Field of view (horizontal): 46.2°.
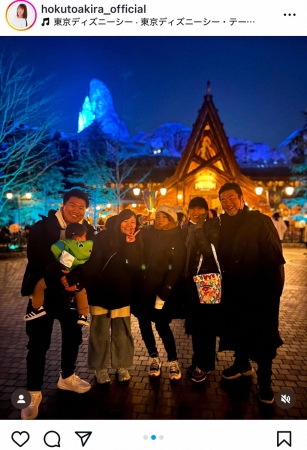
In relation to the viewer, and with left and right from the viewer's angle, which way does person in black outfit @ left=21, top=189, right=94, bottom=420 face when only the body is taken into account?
facing the viewer and to the right of the viewer

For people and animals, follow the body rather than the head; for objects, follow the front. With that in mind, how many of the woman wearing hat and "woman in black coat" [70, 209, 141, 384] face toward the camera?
2

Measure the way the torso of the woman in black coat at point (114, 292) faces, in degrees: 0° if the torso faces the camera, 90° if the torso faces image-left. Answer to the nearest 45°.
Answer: approximately 0°

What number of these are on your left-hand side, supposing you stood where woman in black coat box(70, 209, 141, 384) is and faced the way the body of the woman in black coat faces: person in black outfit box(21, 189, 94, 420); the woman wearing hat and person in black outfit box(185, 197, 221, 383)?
2

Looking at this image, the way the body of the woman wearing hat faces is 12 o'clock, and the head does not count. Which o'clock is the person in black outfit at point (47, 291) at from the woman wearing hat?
The person in black outfit is roughly at 2 o'clock from the woman wearing hat.

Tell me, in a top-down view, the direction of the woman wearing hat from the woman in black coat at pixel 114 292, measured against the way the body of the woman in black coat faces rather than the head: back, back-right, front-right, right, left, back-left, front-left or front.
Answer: left
